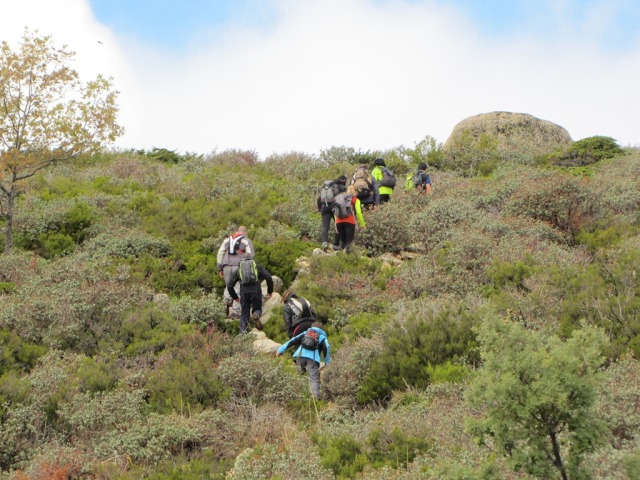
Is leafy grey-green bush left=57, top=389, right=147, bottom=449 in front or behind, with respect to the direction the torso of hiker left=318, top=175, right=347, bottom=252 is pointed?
behind

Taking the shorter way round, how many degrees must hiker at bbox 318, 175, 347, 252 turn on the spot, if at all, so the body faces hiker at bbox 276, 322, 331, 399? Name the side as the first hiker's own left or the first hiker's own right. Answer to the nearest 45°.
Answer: approximately 135° to the first hiker's own right

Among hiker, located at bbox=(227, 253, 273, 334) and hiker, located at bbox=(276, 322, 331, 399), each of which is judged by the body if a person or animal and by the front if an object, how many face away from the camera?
2

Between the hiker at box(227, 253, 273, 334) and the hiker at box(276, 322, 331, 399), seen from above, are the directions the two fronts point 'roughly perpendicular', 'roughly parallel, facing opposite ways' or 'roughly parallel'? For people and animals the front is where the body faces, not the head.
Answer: roughly parallel

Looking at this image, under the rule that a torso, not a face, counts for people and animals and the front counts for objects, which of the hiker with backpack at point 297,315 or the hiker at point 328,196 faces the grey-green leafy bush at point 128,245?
the hiker with backpack

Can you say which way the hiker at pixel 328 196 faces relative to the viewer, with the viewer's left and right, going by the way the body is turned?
facing away from the viewer and to the right of the viewer

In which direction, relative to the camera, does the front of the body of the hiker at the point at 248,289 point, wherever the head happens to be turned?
away from the camera

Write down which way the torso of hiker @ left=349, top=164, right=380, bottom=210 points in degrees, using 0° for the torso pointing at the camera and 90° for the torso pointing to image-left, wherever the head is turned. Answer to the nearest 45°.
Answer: approximately 180°

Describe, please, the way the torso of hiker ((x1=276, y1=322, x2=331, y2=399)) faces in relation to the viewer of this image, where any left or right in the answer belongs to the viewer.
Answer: facing away from the viewer

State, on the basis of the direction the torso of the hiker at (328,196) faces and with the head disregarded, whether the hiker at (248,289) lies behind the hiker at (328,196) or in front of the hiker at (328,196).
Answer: behind

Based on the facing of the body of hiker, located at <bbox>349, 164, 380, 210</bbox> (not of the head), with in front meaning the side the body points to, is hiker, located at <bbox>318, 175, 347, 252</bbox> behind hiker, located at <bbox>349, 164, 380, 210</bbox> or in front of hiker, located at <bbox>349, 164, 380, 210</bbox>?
behind

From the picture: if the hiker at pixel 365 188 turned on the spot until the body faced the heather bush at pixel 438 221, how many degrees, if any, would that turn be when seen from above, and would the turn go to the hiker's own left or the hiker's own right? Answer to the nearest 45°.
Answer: approximately 90° to the hiker's own right

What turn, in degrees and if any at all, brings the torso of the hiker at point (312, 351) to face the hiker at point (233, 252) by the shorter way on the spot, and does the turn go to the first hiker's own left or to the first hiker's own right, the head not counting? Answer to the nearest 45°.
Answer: approximately 45° to the first hiker's own left

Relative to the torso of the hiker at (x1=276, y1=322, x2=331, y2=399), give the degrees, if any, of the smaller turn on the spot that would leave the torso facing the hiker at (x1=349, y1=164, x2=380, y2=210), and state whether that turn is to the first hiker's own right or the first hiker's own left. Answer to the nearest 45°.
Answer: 0° — they already face them
